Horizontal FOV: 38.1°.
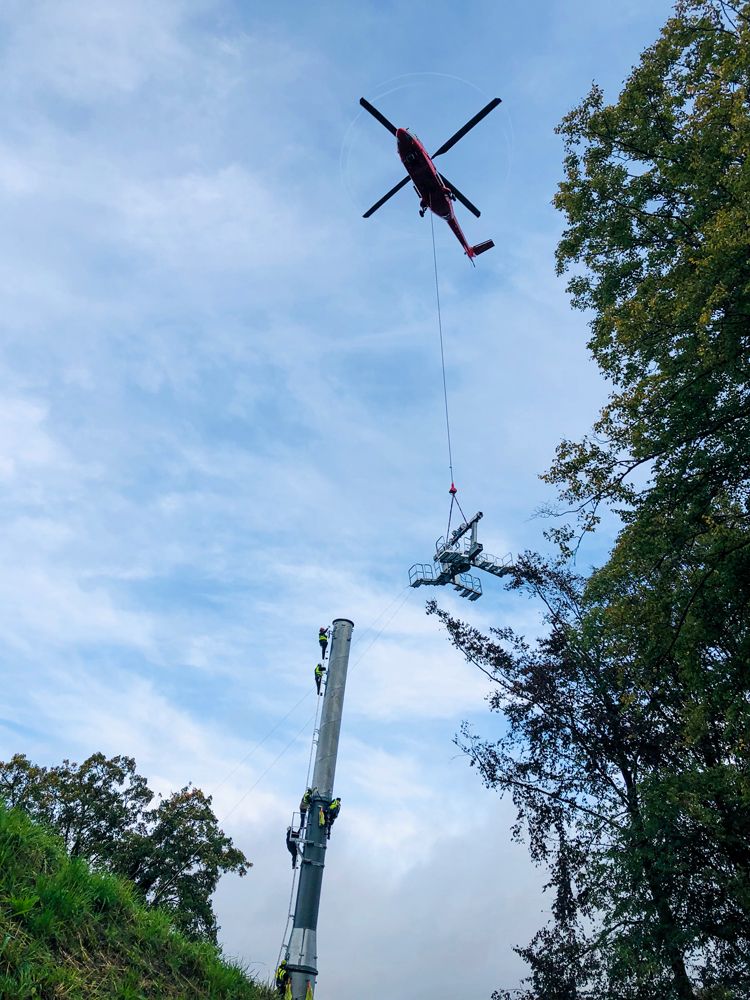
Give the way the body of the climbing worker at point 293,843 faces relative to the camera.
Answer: to the viewer's right

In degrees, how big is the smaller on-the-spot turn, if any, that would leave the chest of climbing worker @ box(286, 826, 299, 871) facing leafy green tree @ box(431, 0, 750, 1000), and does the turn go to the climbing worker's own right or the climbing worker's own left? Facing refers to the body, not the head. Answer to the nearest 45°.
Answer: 0° — they already face it

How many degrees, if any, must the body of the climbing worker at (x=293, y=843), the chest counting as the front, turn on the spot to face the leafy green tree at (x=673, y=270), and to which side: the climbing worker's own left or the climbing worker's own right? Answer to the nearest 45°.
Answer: approximately 45° to the climbing worker's own right
